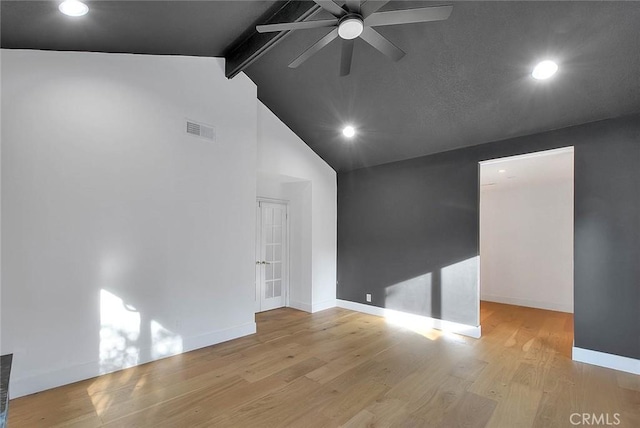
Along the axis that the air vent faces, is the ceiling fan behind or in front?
in front

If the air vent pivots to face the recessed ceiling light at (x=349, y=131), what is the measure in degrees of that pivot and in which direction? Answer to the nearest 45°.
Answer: approximately 45° to its left

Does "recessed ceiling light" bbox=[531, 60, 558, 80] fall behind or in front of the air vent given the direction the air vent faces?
in front

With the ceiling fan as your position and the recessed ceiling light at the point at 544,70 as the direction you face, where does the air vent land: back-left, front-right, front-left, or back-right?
back-left

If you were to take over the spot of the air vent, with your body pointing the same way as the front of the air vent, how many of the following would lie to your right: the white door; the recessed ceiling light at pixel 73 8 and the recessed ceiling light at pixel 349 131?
1

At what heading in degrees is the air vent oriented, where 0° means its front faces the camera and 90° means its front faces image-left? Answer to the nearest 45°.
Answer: approximately 315°

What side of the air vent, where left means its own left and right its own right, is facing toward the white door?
left

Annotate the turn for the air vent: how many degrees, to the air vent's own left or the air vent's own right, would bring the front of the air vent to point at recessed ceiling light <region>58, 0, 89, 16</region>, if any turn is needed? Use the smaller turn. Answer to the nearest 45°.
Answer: approximately 90° to the air vent's own right

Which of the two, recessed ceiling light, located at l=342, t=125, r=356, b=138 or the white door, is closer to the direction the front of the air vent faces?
the recessed ceiling light
